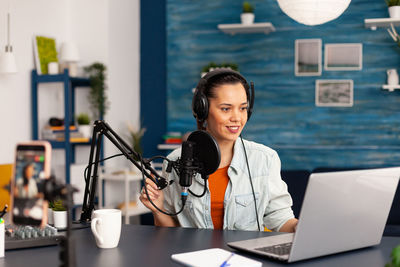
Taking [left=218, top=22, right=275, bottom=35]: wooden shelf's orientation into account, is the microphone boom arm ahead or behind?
ahead

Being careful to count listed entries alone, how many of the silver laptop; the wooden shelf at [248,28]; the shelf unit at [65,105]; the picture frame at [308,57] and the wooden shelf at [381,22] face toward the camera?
4

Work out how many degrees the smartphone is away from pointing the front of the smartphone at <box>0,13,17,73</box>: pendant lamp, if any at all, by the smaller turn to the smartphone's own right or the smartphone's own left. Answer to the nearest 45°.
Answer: approximately 135° to the smartphone's own right

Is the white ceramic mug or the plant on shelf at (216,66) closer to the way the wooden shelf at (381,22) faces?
the white ceramic mug

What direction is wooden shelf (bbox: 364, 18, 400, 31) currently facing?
toward the camera

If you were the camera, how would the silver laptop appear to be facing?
facing away from the viewer and to the left of the viewer

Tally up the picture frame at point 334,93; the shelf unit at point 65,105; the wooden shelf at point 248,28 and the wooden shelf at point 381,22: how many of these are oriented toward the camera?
4

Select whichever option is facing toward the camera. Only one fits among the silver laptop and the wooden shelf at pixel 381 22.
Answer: the wooden shelf

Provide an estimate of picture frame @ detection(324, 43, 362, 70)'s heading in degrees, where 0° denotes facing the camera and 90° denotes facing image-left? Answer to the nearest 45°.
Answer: approximately 0°

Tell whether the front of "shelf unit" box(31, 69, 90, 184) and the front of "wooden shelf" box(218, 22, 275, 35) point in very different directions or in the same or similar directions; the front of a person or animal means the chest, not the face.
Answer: same or similar directions

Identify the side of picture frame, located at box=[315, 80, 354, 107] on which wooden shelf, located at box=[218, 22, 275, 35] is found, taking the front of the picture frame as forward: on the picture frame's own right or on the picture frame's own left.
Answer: on the picture frame's own right

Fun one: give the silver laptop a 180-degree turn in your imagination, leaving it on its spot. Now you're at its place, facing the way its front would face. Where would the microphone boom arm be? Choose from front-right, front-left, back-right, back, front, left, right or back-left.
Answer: back-right

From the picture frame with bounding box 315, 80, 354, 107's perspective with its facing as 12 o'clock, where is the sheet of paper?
The sheet of paper is roughly at 12 o'clock from the picture frame.

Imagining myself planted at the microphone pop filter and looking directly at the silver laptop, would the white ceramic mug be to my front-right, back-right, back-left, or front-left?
back-right

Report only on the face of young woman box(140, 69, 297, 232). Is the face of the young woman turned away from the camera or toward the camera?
toward the camera

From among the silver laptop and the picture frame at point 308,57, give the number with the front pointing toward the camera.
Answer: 1

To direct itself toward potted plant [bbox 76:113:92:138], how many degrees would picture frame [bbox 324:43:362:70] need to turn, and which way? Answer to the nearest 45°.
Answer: approximately 90° to its right

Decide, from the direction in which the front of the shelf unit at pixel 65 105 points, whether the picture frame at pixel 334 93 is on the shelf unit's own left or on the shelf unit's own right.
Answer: on the shelf unit's own left

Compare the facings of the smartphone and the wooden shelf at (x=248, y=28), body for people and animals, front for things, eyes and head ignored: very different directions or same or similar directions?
same or similar directions
